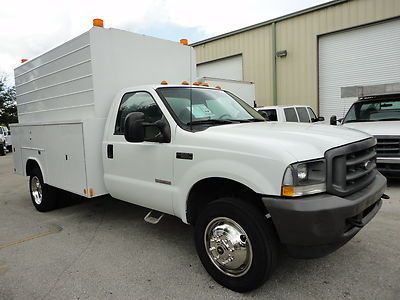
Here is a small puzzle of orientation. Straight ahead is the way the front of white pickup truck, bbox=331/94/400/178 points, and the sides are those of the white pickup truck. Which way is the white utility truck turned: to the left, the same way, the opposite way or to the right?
to the left

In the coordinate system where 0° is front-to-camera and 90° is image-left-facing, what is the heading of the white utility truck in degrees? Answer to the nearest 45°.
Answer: approximately 315°

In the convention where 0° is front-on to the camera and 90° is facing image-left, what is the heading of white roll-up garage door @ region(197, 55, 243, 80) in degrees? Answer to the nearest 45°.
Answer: approximately 45°

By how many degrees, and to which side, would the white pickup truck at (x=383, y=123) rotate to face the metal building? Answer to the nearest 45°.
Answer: approximately 180°

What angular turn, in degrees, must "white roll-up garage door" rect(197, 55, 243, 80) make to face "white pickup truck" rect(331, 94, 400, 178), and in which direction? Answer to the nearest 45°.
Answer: approximately 45° to its left

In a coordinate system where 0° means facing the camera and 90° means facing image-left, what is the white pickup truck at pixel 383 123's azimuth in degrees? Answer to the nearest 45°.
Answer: approximately 0°

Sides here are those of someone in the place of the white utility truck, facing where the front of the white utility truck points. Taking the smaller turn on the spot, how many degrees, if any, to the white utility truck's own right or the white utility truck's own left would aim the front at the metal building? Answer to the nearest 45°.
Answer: approximately 90° to the white utility truck's own left

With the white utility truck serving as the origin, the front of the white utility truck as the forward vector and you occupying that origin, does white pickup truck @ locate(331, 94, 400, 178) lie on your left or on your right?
on your left

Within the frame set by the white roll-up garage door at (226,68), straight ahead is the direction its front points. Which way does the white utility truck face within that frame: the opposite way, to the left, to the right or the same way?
to the left
